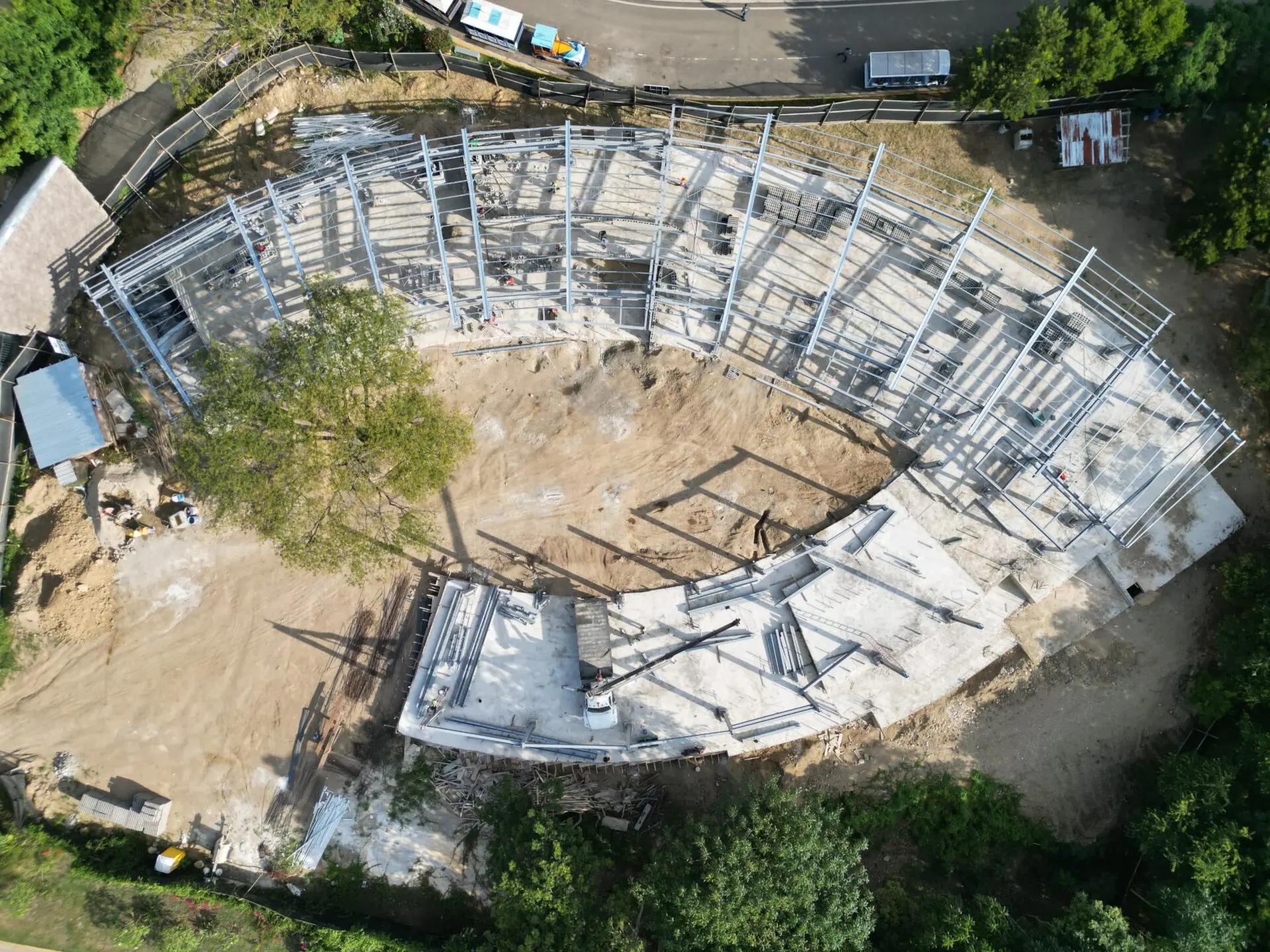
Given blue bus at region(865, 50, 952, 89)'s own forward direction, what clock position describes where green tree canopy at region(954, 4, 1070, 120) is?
The green tree canopy is roughly at 12 o'clock from the blue bus.

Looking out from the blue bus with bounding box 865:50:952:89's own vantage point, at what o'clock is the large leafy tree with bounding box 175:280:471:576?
The large leafy tree is roughly at 6 o'clock from the blue bus.

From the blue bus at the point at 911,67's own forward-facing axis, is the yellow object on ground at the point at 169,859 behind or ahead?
behind

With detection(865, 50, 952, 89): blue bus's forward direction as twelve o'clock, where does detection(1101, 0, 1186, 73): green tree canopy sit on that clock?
The green tree canopy is roughly at 12 o'clock from the blue bus.

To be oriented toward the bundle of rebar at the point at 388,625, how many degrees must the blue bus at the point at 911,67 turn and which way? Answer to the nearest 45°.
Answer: approximately 180°

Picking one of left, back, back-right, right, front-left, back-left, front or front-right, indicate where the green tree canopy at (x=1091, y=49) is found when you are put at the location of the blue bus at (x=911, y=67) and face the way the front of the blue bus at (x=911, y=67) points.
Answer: front

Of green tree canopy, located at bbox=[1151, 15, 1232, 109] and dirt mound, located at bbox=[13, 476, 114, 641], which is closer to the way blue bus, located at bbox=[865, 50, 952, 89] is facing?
the green tree canopy

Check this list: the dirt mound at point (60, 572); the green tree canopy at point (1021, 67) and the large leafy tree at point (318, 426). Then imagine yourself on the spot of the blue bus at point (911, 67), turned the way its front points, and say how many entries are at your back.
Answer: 2

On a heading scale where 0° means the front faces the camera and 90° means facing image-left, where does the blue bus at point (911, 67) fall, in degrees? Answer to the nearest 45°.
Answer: approximately 270°

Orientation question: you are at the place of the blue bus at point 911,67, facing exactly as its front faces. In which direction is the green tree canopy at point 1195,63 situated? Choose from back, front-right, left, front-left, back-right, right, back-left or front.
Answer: front
